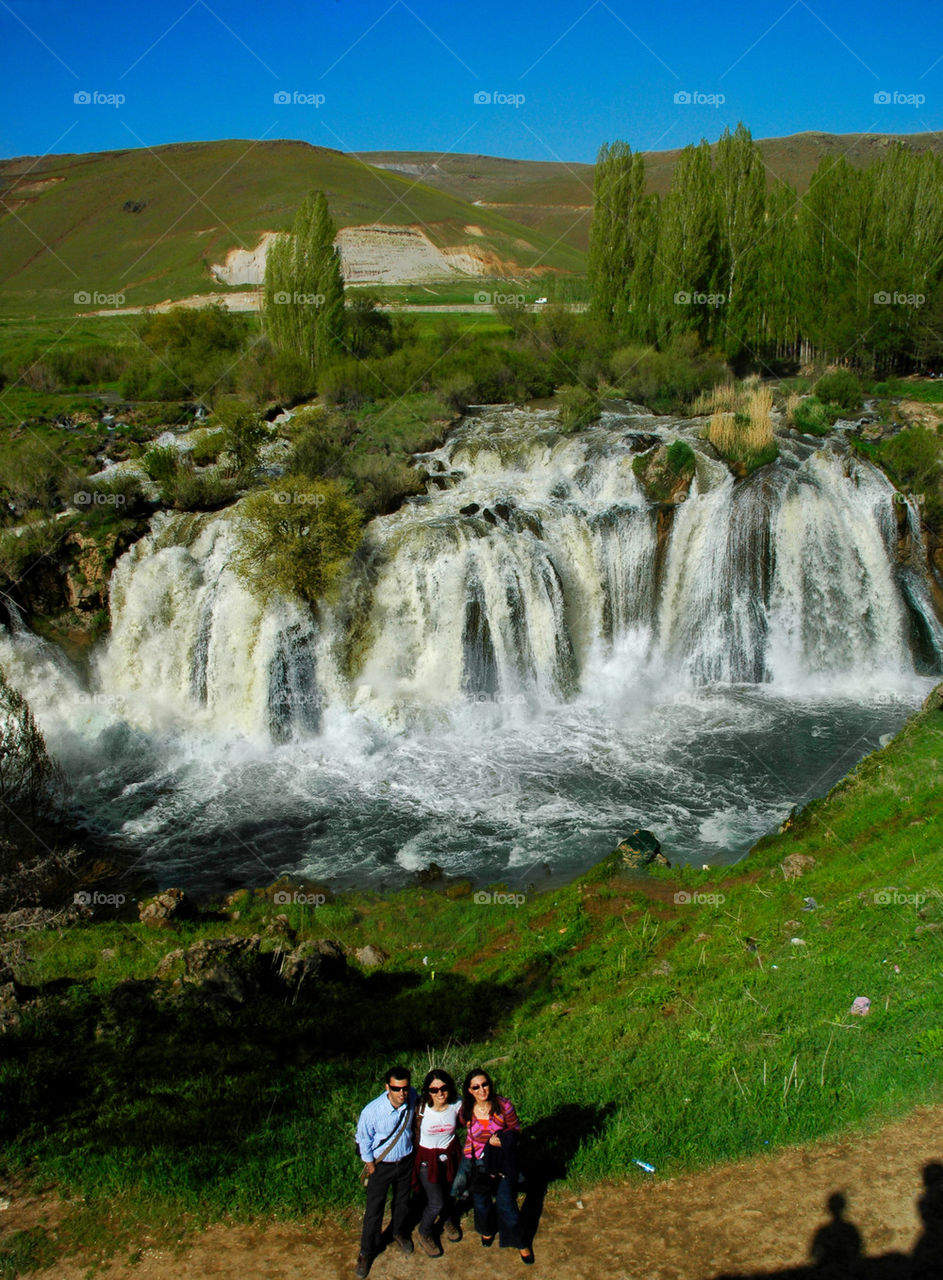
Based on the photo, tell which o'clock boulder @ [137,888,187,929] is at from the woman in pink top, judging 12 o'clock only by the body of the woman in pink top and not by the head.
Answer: The boulder is roughly at 5 o'clock from the woman in pink top.

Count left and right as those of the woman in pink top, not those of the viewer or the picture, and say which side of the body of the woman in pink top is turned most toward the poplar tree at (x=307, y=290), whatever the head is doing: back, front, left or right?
back

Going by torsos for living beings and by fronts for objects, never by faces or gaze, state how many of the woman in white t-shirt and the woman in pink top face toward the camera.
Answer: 2

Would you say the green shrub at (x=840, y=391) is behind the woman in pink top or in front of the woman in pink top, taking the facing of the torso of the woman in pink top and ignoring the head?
behind

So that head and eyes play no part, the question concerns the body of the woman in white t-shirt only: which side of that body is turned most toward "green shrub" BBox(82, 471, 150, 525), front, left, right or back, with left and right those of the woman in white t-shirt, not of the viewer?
back

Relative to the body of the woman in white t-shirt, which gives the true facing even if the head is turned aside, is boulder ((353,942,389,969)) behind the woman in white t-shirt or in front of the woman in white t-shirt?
behind

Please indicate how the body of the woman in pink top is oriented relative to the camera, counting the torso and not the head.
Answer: toward the camera

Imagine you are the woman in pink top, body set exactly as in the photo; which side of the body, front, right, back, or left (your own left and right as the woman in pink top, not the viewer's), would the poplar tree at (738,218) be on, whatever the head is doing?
back

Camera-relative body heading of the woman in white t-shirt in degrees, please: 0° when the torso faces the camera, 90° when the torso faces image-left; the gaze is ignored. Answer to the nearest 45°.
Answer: approximately 0°

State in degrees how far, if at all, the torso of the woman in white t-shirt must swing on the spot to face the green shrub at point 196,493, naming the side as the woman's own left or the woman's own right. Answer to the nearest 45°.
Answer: approximately 180°

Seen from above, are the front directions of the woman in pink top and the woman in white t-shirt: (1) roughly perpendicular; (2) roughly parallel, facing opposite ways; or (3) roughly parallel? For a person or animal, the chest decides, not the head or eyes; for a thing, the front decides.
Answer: roughly parallel
